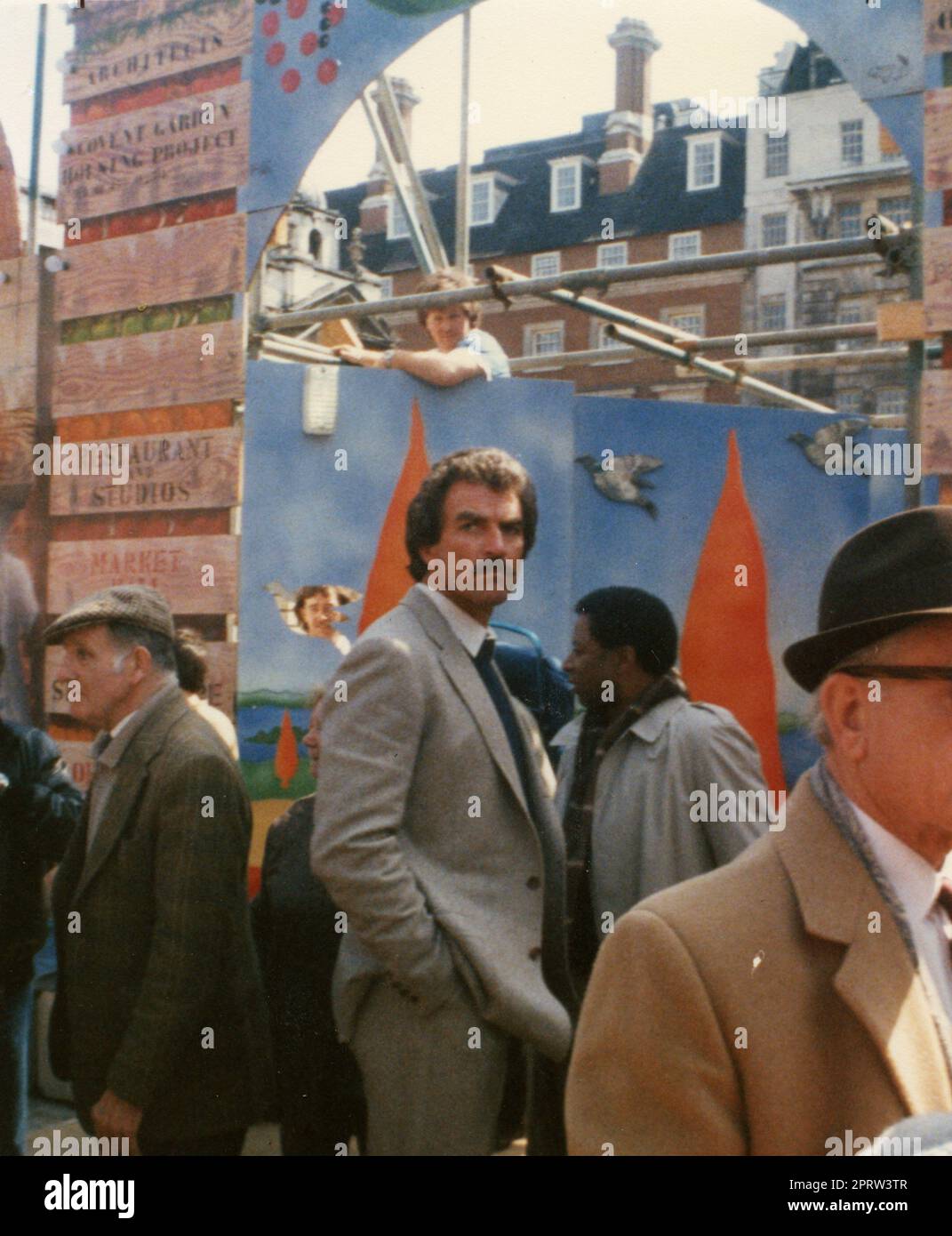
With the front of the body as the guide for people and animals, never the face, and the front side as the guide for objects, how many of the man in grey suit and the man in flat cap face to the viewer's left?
1

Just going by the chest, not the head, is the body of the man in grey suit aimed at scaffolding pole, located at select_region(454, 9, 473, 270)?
no

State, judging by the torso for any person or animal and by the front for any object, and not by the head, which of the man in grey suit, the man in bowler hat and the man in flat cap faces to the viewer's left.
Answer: the man in flat cap

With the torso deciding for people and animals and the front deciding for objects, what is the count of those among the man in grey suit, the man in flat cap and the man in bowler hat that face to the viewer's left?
1

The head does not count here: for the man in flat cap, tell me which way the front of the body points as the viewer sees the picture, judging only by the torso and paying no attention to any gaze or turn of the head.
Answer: to the viewer's left

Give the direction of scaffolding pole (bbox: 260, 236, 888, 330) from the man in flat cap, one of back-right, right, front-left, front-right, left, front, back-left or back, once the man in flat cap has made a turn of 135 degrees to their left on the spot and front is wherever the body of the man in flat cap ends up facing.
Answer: left

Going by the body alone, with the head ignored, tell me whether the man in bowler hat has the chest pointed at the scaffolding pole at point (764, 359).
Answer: no

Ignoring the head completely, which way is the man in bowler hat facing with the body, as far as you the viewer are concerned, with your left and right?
facing the viewer and to the right of the viewer

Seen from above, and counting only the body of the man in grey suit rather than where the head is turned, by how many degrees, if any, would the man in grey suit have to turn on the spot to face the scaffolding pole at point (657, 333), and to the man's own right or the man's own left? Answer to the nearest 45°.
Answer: approximately 135° to the man's own left

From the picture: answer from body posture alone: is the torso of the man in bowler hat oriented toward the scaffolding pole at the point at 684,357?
no

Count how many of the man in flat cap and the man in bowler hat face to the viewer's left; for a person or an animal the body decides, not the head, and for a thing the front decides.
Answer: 1

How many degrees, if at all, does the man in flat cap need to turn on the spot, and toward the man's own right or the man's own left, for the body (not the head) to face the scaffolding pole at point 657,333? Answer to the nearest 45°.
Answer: approximately 135° to the man's own right

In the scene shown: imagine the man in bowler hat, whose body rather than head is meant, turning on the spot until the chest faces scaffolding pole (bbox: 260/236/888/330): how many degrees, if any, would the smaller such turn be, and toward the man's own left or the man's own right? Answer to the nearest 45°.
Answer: approximately 135° to the man's own left

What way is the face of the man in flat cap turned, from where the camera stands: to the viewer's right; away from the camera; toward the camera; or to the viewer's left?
to the viewer's left

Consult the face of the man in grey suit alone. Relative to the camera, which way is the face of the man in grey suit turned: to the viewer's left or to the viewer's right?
to the viewer's right
